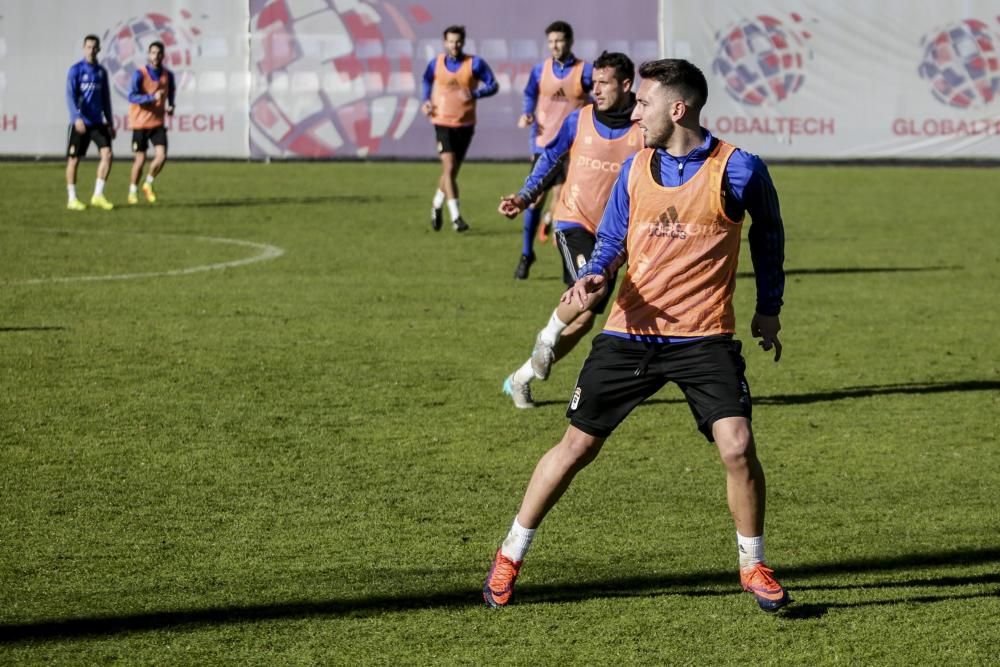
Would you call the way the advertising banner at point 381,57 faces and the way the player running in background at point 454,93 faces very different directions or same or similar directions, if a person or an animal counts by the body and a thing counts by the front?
same or similar directions

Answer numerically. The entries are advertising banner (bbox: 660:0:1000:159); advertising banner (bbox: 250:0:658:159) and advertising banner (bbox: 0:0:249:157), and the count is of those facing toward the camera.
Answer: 3

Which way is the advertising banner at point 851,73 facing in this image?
toward the camera

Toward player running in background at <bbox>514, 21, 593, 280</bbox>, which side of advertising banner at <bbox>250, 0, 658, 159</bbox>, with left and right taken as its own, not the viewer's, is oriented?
front

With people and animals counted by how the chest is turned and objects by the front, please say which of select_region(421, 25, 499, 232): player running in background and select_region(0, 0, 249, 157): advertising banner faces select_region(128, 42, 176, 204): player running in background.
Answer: the advertising banner

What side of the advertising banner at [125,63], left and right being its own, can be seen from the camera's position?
front

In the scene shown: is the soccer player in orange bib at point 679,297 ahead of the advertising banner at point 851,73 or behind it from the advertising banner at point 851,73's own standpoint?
ahead

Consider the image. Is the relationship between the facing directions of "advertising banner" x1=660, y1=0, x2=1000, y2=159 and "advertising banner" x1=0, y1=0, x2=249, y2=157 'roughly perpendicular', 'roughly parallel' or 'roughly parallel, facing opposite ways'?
roughly parallel

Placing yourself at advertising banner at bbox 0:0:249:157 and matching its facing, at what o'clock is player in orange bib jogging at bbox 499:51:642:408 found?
The player in orange bib jogging is roughly at 12 o'clock from the advertising banner.

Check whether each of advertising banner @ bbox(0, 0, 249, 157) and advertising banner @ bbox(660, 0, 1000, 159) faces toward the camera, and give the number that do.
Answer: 2

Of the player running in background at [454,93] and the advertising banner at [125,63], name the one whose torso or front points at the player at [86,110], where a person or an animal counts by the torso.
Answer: the advertising banner
